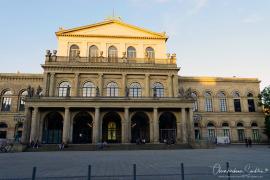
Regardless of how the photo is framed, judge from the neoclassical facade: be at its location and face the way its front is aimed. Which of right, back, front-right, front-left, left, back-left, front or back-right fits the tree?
left

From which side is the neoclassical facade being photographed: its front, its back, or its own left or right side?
front
